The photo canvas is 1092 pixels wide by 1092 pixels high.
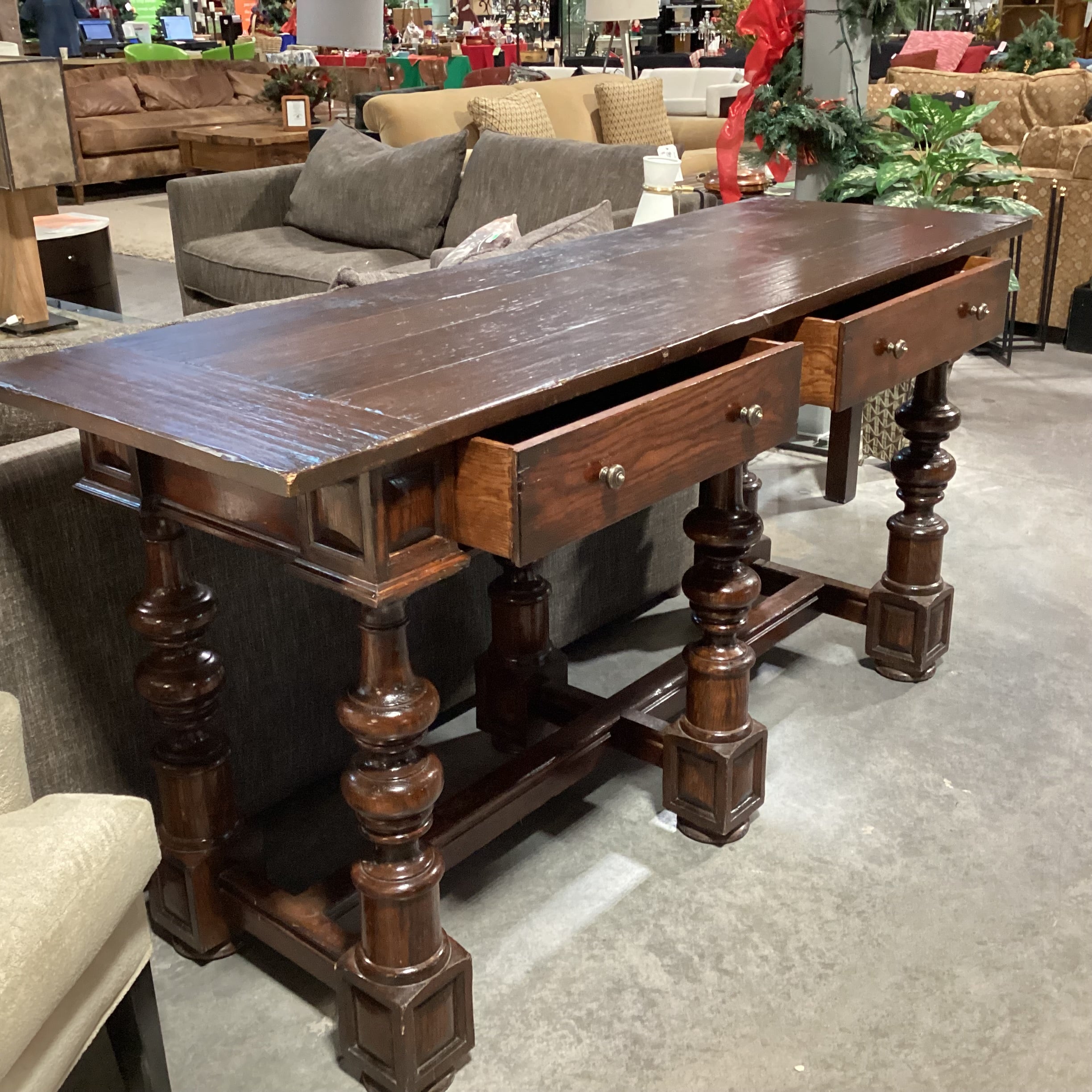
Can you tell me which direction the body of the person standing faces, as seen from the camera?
away from the camera

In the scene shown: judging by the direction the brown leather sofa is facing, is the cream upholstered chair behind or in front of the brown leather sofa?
in front

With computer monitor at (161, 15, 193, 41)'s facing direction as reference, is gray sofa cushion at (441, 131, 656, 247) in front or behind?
in front

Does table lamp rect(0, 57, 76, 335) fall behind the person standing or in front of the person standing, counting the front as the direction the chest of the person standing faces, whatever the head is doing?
behind

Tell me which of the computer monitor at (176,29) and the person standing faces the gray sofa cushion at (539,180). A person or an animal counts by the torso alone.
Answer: the computer monitor

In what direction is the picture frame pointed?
toward the camera

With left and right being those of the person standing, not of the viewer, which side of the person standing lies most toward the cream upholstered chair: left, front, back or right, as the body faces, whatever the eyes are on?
back

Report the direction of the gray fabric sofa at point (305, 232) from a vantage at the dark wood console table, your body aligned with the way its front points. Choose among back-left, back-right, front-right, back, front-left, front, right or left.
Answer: back-left

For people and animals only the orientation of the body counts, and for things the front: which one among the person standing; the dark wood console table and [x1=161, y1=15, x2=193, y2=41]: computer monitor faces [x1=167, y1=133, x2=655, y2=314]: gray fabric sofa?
the computer monitor

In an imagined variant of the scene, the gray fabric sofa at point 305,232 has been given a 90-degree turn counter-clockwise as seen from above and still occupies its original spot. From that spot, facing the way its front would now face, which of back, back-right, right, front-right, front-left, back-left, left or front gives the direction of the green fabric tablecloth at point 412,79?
back-left

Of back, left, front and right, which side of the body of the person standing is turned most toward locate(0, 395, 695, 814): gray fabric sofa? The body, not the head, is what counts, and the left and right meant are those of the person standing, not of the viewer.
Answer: back

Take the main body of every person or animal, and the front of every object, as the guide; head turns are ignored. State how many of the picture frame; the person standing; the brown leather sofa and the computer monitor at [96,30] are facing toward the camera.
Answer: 3

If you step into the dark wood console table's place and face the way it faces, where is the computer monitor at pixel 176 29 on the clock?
The computer monitor is roughly at 7 o'clock from the dark wood console table.

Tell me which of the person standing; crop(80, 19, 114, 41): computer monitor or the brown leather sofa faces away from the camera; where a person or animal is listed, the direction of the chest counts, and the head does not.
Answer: the person standing

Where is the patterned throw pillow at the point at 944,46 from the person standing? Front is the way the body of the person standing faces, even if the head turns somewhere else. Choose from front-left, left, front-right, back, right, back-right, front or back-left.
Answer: back-right
